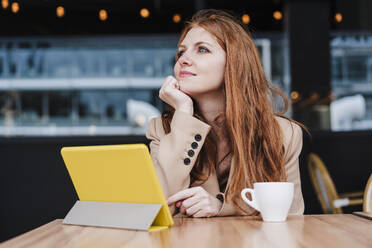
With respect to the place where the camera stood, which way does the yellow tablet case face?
facing away from the viewer and to the right of the viewer
